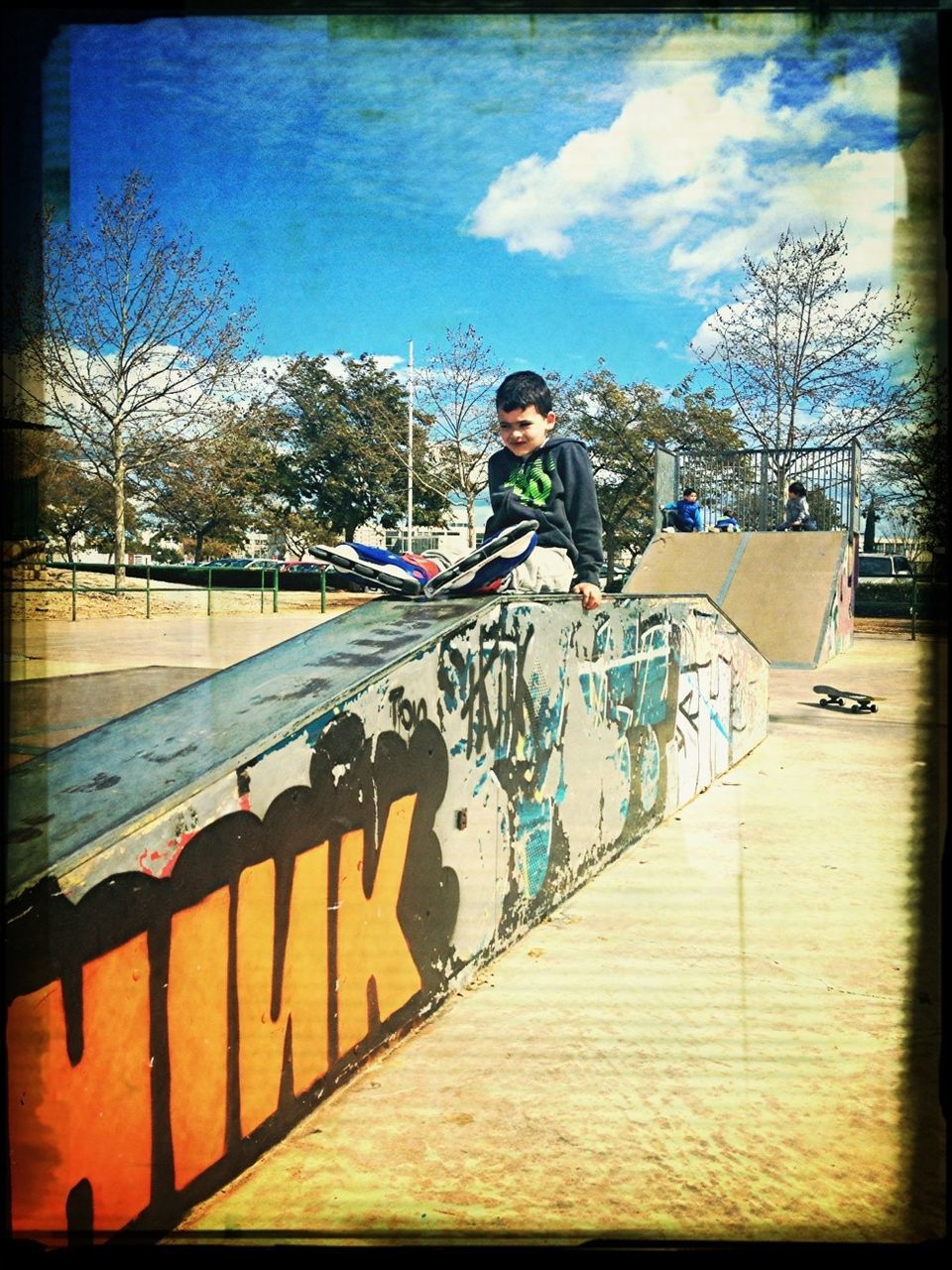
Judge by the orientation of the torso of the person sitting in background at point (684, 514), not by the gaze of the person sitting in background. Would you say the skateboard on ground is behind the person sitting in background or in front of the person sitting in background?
in front

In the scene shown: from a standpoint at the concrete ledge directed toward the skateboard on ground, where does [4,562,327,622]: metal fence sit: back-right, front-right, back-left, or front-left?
front-left

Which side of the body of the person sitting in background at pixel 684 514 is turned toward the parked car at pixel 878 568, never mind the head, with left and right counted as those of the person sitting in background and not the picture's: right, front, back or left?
back

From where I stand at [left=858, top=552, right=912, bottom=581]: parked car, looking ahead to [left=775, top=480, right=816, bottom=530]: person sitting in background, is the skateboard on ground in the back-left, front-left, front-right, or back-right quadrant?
front-left

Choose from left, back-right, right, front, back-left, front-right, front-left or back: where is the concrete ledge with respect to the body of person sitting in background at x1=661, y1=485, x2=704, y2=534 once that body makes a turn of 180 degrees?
back-left

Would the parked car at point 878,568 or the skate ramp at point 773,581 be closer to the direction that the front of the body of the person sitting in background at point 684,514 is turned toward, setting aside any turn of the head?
the skate ramp
